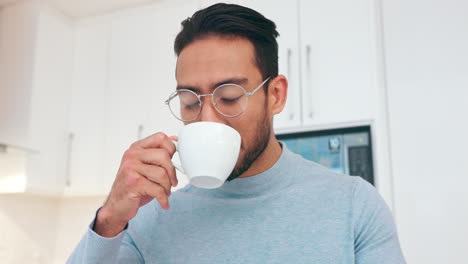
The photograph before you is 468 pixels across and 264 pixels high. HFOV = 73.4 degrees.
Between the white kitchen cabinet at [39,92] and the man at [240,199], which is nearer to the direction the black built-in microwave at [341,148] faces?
the man

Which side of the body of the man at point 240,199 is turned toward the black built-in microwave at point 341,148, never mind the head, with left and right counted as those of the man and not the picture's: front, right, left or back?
back

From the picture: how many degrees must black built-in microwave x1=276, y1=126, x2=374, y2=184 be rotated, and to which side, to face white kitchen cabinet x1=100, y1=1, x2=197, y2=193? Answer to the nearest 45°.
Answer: approximately 90° to its right

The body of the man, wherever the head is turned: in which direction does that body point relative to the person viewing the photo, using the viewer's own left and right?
facing the viewer and to the left of the viewer

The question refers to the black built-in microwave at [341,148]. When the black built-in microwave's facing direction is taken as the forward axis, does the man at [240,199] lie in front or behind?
in front

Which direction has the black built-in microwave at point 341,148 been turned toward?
toward the camera

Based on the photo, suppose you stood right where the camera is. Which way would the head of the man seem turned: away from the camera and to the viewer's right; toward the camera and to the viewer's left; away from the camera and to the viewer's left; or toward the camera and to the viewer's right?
toward the camera and to the viewer's left

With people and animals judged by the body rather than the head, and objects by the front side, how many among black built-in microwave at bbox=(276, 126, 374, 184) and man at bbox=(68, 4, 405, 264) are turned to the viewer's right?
0

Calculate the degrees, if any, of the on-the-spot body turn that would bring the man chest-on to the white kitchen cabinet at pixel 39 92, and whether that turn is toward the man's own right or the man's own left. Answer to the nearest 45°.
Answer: approximately 90° to the man's own right

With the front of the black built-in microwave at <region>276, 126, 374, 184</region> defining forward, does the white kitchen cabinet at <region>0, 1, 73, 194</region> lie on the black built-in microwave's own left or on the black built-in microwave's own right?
on the black built-in microwave's own right
